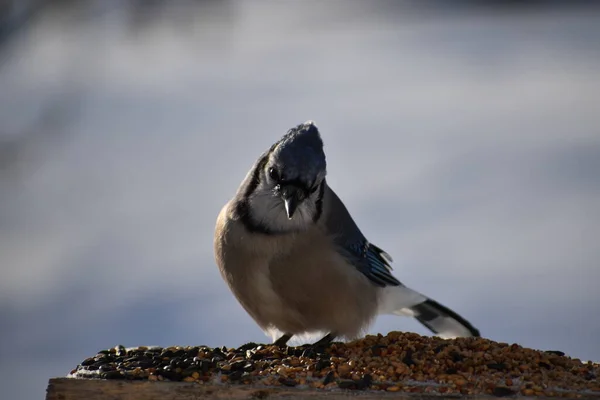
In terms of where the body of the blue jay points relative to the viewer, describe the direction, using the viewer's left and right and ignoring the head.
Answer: facing the viewer and to the left of the viewer

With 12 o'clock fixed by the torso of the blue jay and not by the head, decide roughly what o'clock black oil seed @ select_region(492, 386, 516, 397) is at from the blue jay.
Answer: The black oil seed is roughly at 9 o'clock from the blue jay.
